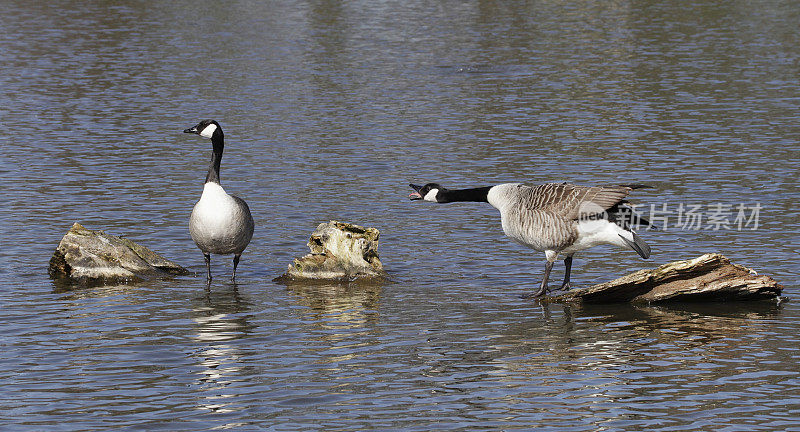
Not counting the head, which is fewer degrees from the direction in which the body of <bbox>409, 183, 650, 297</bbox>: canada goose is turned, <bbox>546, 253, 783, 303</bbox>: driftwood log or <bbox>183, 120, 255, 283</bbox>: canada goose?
the canada goose

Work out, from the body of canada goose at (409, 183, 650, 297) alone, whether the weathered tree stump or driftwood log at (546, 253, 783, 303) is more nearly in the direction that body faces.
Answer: the weathered tree stump

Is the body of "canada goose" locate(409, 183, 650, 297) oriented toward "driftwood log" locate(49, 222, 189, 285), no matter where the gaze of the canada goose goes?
yes

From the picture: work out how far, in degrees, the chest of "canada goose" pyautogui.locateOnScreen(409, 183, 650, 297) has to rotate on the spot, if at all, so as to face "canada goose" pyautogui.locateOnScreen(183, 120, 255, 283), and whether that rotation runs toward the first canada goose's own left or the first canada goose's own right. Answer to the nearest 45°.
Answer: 0° — it already faces it

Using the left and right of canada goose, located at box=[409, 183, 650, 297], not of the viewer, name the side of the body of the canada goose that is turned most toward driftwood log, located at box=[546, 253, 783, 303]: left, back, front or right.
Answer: back

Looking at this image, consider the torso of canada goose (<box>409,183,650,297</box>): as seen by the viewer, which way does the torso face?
to the viewer's left
